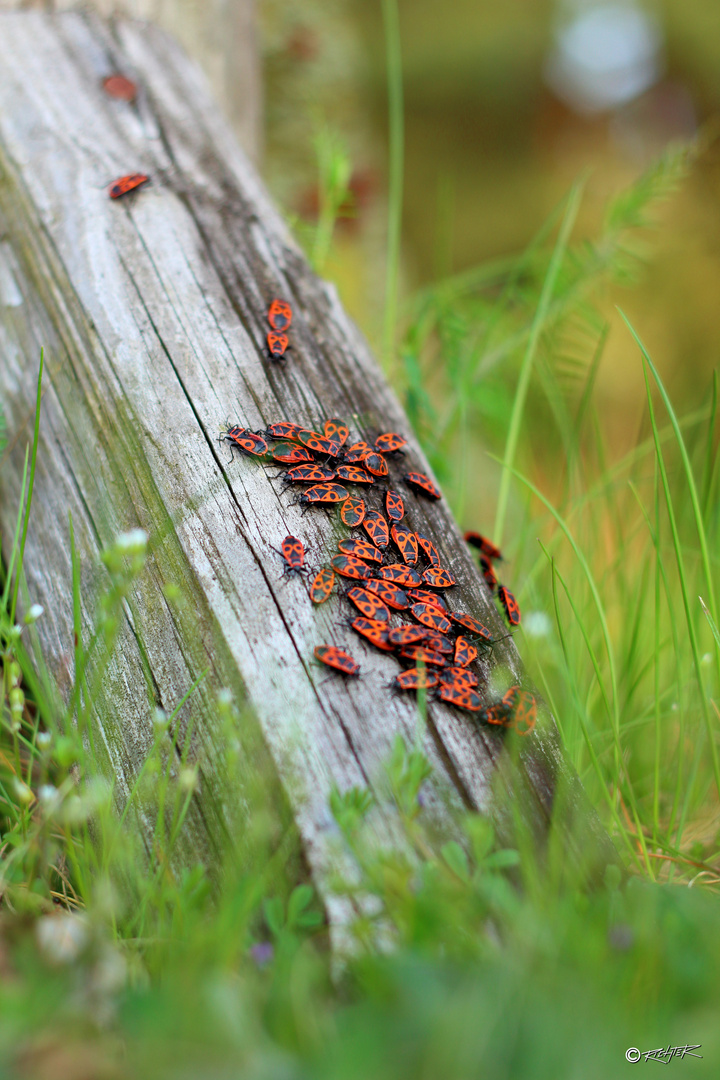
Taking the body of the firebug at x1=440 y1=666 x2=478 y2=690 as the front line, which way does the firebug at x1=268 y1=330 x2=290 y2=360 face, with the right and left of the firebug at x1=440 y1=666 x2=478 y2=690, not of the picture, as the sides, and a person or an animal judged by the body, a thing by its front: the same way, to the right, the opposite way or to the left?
to the right

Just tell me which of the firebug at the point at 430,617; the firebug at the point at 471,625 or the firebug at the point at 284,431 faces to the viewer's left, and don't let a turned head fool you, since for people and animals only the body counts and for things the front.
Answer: the firebug at the point at 284,431

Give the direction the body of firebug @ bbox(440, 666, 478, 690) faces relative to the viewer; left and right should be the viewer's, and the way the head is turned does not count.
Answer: facing to the right of the viewer

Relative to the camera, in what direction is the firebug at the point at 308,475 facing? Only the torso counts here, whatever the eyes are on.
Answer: to the viewer's left
